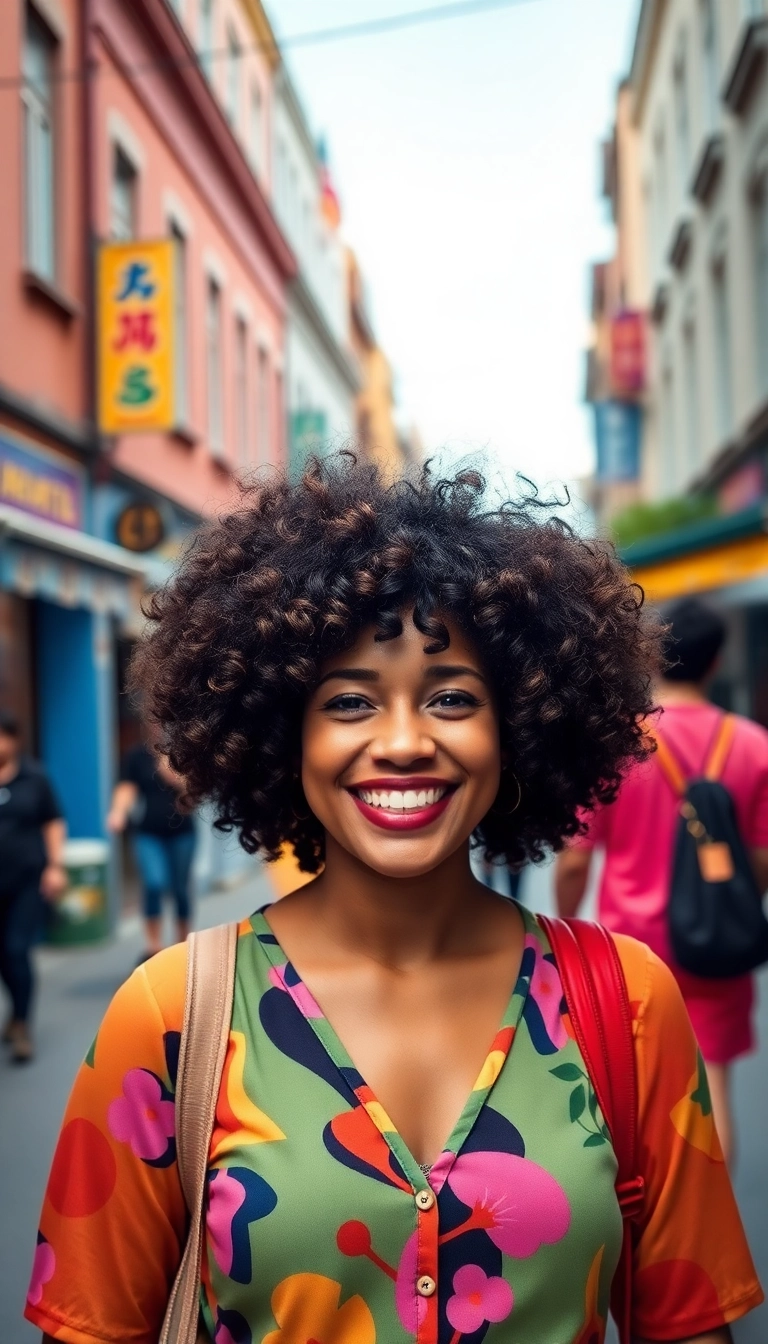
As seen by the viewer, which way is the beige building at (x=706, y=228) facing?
to the viewer's left

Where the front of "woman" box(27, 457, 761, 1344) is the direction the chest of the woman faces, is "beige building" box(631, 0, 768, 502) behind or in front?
behind

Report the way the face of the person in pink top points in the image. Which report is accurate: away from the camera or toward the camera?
away from the camera

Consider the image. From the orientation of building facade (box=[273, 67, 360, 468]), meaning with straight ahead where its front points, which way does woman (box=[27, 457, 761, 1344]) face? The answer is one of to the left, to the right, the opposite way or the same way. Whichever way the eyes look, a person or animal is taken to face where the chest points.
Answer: to the right

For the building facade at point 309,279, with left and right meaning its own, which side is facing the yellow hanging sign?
right

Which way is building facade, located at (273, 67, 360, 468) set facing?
to the viewer's right
